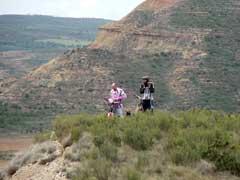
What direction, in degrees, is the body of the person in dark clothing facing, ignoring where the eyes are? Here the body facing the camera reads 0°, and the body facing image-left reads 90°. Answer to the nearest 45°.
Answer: approximately 0°

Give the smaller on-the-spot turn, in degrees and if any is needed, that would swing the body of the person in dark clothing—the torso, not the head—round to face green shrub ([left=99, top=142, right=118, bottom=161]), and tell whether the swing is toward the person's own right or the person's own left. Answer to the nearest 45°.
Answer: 0° — they already face it
